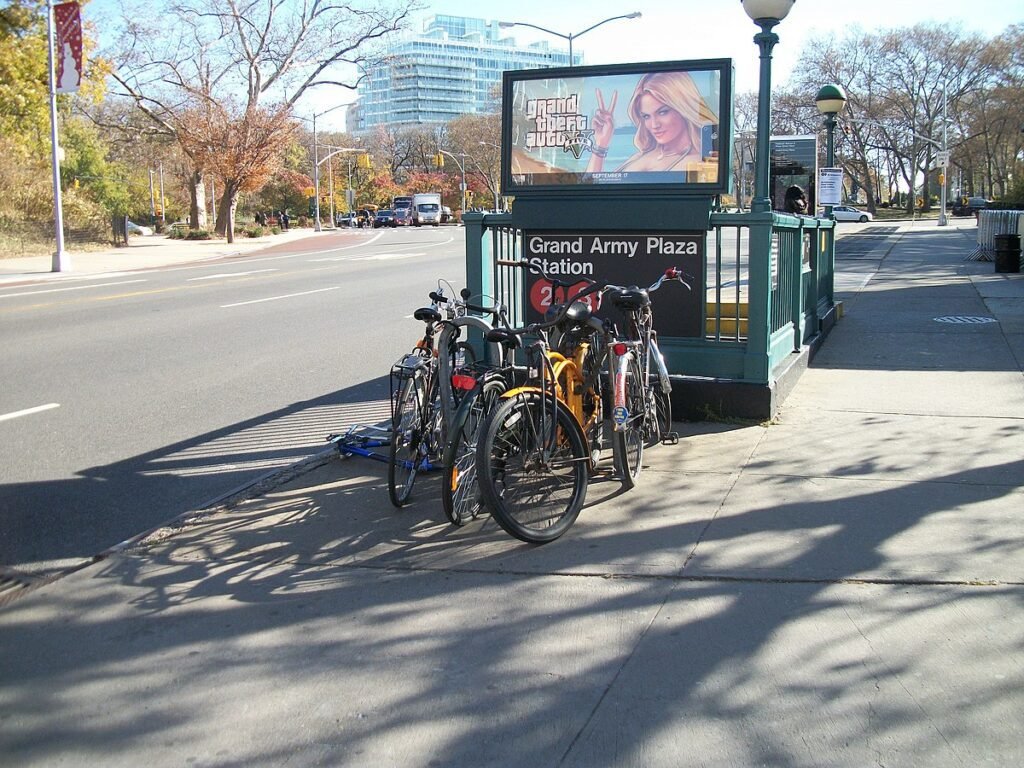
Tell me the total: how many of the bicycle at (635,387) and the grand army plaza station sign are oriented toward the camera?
1

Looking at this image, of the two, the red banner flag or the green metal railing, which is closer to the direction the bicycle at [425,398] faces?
the green metal railing

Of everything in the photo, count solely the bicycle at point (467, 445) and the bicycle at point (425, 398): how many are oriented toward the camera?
0

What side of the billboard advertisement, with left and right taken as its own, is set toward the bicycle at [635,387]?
front

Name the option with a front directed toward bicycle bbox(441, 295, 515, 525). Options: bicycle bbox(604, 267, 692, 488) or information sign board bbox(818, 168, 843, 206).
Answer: the information sign board
